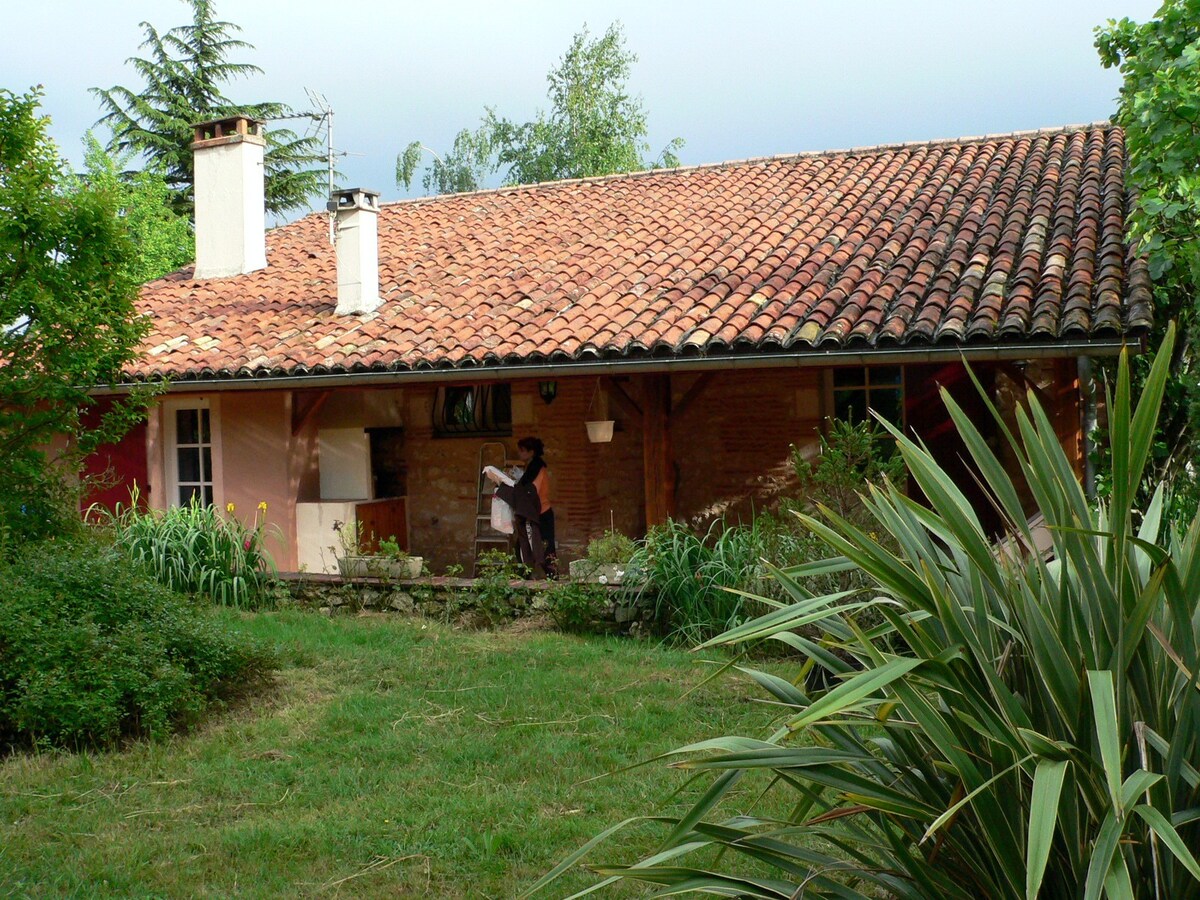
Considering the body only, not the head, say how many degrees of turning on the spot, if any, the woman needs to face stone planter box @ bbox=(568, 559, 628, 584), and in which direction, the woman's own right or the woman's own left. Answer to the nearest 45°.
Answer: approximately 90° to the woman's own left

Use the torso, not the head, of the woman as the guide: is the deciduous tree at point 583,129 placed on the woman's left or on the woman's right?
on the woman's right

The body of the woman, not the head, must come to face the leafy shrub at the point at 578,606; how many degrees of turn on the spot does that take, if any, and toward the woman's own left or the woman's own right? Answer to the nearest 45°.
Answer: approximately 90° to the woman's own left

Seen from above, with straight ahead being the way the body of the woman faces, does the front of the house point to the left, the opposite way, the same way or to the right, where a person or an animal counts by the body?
to the left

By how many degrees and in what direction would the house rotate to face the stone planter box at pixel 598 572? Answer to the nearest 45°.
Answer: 0° — it already faces it

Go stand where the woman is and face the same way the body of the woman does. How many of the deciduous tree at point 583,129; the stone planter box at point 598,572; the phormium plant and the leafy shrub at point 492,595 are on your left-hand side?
3

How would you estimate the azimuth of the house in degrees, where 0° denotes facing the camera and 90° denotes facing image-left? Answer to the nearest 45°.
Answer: approximately 0°

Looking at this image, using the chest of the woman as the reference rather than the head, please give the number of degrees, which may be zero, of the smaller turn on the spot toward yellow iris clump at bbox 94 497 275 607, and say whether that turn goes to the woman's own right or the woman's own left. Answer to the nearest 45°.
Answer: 0° — they already face it

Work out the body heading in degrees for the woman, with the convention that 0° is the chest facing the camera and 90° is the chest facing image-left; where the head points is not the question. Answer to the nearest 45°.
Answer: approximately 90°

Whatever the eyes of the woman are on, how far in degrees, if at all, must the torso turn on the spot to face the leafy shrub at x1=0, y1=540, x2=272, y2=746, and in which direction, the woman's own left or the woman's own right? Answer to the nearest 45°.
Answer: approximately 45° to the woman's own left

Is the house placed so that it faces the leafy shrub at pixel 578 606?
yes

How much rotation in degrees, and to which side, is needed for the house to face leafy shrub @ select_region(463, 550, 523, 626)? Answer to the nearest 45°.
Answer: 0° — it already faces it
